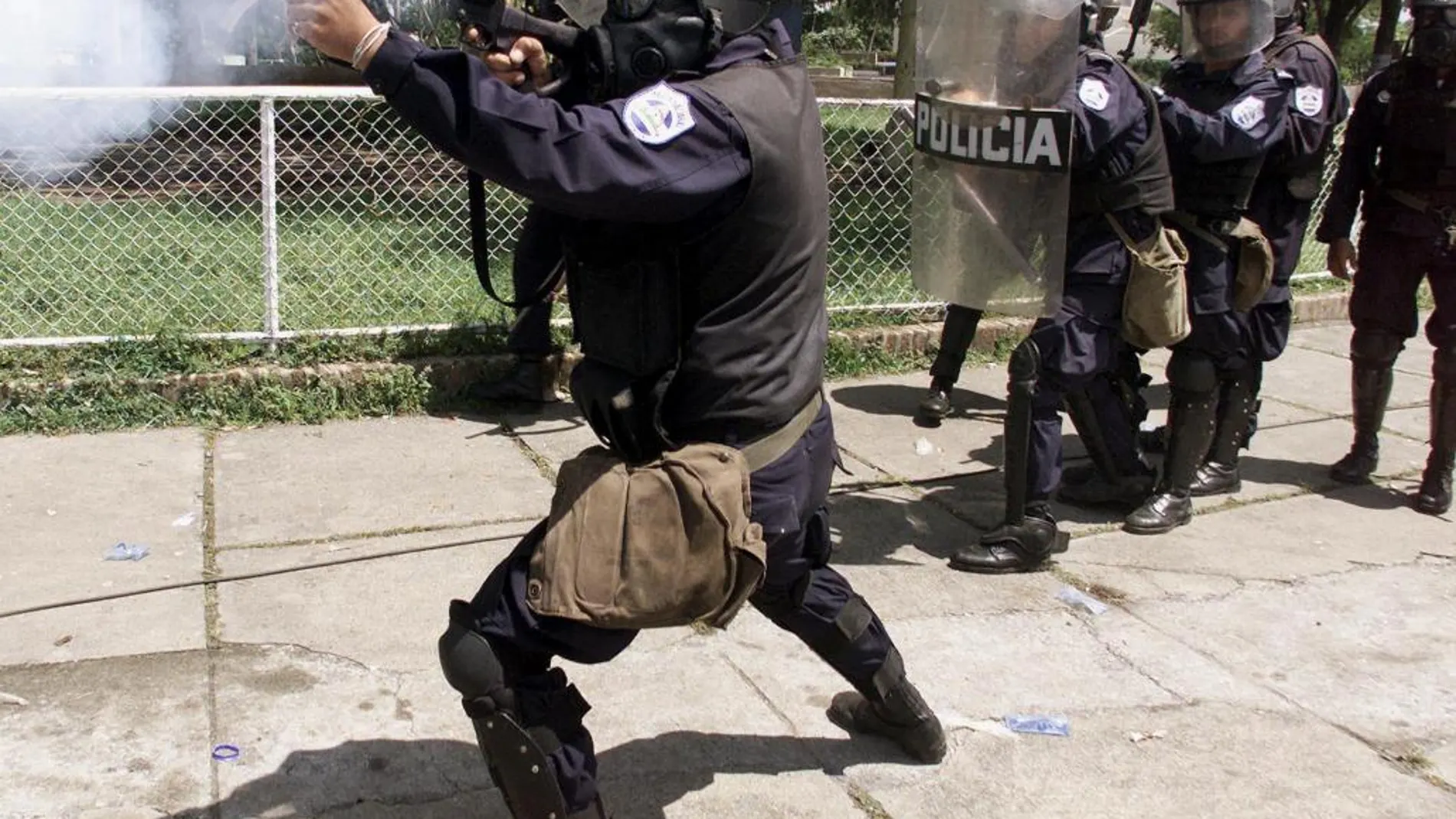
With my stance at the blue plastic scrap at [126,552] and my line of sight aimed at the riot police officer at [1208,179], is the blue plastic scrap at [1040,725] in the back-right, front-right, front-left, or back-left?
front-right

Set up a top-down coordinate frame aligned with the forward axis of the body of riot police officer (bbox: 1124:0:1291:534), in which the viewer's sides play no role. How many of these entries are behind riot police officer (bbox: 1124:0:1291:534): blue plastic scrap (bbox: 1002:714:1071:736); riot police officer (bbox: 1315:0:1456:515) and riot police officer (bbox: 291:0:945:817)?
1

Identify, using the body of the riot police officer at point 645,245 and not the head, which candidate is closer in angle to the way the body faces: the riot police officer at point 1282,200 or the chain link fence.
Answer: the chain link fence

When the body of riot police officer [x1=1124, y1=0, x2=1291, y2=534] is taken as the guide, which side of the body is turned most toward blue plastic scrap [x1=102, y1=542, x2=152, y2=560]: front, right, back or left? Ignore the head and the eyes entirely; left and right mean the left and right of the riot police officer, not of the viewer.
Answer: front

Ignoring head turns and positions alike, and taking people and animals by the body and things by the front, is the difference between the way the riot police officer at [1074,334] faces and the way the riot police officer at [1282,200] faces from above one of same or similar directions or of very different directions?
same or similar directions

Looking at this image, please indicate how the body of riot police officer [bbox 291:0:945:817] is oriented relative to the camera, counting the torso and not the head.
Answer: to the viewer's left

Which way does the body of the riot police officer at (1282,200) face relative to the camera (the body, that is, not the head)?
to the viewer's left

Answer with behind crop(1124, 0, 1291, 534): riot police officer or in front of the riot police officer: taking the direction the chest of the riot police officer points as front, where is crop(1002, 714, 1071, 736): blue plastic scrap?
in front

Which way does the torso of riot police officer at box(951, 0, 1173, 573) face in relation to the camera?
to the viewer's left

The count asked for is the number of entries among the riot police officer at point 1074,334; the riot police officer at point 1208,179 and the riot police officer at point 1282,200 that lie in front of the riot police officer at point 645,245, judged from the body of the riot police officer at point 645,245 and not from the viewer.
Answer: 0

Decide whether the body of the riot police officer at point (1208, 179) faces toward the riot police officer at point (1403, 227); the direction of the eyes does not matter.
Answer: no

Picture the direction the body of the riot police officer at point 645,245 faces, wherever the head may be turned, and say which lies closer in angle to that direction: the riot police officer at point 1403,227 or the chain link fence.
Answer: the chain link fence

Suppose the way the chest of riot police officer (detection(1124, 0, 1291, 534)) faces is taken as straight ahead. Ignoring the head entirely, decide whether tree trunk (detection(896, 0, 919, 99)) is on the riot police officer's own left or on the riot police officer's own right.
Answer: on the riot police officer's own right

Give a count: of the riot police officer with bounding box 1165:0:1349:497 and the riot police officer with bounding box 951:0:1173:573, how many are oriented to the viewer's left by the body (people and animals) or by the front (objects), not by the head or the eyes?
2

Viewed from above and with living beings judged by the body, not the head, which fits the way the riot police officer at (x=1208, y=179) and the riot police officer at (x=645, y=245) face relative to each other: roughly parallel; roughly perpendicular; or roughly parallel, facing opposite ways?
roughly parallel

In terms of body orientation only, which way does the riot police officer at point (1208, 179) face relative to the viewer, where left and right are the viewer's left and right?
facing the viewer and to the left of the viewer

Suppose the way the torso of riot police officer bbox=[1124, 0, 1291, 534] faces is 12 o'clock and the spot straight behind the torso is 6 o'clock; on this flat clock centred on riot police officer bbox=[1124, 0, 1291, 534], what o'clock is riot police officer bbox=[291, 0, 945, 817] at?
riot police officer bbox=[291, 0, 945, 817] is roughly at 11 o'clock from riot police officer bbox=[1124, 0, 1291, 534].

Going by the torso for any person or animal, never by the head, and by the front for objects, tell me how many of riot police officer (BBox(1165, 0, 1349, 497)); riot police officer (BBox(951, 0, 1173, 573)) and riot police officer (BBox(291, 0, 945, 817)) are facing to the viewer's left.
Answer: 3

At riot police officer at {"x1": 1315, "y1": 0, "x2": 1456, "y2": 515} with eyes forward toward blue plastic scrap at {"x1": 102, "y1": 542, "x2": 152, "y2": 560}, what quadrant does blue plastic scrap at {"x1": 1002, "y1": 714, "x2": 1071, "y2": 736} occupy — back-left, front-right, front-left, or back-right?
front-left
